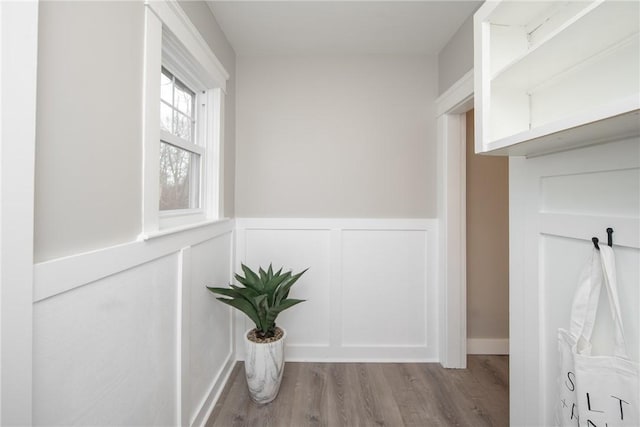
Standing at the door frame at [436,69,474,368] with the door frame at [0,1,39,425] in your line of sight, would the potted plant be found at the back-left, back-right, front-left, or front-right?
front-right

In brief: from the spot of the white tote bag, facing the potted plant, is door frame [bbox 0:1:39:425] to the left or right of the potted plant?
left

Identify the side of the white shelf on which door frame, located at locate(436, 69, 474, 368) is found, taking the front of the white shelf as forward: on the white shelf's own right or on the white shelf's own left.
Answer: on the white shelf's own right

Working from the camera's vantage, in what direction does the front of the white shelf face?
facing the viewer and to the left of the viewer

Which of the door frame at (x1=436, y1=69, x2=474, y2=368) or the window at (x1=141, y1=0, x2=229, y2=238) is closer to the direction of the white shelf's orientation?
the window

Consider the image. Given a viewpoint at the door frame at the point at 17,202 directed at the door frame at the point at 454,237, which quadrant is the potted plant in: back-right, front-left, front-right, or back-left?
front-left

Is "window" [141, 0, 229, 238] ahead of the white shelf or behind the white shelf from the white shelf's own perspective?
ahead

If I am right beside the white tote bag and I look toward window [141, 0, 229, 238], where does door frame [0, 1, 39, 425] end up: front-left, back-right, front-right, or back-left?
front-left

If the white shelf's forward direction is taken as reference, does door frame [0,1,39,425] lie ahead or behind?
ahead

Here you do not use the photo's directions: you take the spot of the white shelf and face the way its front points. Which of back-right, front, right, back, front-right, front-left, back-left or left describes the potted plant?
front-right
